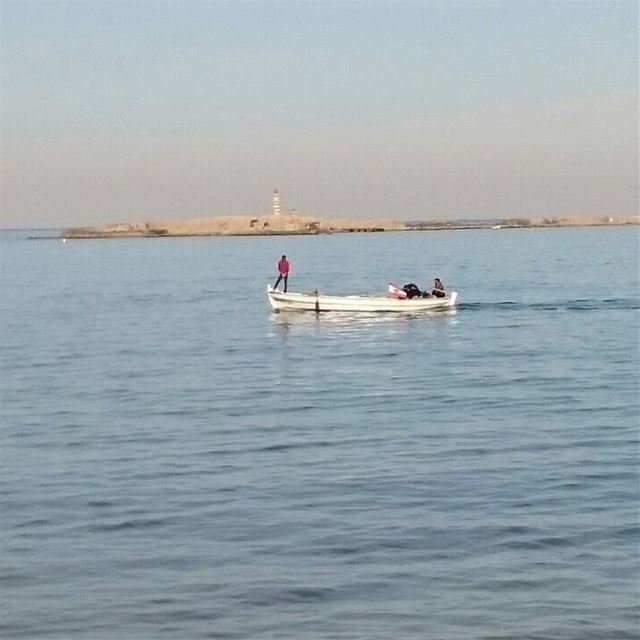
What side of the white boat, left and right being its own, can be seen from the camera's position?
left
